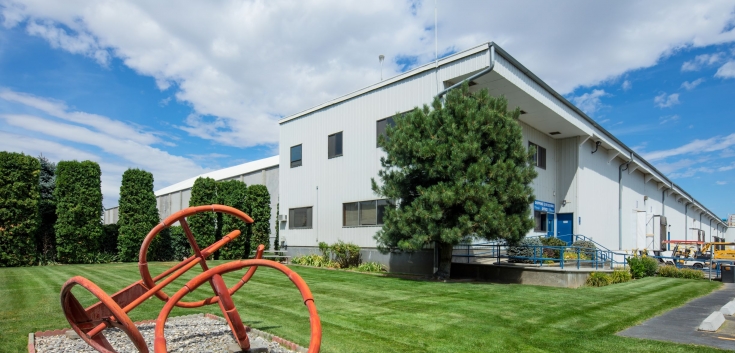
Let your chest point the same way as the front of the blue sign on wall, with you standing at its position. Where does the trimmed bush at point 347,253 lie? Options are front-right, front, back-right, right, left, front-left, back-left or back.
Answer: right

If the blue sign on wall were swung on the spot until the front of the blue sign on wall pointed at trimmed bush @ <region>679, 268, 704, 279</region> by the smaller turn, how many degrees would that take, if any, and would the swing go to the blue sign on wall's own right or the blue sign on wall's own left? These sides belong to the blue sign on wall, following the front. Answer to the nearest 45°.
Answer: approximately 45° to the blue sign on wall's own left

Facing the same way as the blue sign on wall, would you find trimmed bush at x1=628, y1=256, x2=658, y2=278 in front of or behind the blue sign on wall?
in front

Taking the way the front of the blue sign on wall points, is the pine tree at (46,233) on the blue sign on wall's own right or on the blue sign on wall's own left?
on the blue sign on wall's own right

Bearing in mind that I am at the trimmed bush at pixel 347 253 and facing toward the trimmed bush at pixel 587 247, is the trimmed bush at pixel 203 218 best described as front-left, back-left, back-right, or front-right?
back-left

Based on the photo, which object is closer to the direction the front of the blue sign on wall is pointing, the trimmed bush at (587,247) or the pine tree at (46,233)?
the trimmed bush

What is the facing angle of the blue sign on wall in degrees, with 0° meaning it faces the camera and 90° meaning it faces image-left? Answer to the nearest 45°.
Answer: approximately 315°

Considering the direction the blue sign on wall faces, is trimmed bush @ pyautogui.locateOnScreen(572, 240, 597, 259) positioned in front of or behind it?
in front

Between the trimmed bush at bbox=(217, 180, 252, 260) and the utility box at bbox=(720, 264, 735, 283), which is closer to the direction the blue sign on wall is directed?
the utility box

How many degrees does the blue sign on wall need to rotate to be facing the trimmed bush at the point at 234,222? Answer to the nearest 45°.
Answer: approximately 135° to its right
